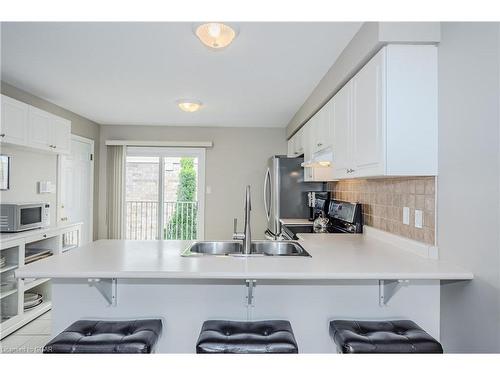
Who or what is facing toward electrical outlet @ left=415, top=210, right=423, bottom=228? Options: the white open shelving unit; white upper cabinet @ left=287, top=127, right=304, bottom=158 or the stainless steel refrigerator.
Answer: the white open shelving unit

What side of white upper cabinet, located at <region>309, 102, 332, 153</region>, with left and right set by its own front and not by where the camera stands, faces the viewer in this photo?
left

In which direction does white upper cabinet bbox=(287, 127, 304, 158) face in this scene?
to the viewer's left

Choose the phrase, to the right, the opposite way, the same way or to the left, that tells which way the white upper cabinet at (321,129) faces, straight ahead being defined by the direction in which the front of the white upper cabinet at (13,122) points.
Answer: the opposite way

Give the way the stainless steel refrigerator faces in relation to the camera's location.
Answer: facing to the left of the viewer

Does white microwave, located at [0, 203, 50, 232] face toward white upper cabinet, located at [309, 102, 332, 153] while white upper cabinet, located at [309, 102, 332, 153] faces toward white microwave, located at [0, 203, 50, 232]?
yes

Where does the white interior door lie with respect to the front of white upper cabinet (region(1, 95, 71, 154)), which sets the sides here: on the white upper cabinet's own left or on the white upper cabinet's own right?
on the white upper cabinet's own left

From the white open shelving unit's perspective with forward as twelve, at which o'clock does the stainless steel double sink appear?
The stainless steel double sink is roughly at 12 o'clock from the white open shelving unit.

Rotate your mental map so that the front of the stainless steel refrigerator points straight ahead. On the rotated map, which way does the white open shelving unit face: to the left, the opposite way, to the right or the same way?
the opposite way

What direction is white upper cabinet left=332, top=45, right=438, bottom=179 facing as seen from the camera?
to the viewer's left
